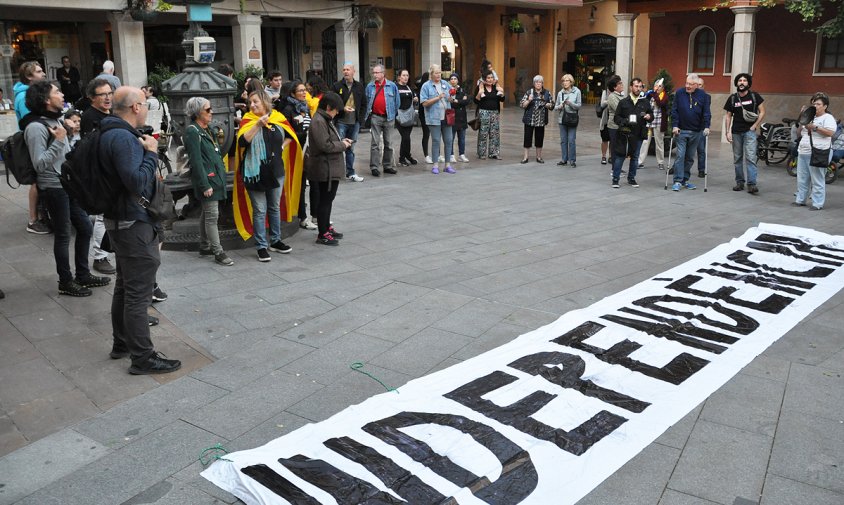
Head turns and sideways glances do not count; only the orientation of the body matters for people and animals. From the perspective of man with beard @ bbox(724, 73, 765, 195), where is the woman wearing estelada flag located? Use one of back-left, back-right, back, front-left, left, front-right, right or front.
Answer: front-right

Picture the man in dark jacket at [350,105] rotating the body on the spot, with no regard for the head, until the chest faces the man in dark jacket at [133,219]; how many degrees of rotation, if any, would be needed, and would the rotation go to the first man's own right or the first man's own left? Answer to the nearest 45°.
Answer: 0° — they already face them

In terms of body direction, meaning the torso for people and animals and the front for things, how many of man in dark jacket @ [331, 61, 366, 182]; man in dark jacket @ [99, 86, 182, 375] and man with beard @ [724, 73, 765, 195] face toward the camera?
2

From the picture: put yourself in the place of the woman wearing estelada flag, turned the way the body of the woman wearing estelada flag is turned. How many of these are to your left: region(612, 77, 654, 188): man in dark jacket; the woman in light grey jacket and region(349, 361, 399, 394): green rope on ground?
2

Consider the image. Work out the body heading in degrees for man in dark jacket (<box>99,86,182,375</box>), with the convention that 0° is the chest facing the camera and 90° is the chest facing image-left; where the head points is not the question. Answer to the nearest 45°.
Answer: approximately 270°

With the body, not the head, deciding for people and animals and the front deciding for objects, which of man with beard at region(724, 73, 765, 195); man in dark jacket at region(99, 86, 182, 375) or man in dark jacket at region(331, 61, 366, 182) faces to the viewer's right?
man in dark jacket at region(99, 86, 182, 375)

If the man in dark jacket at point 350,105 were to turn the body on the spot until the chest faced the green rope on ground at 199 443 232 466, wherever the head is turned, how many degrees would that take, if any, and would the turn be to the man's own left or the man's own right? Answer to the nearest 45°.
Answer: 0° — they already face it

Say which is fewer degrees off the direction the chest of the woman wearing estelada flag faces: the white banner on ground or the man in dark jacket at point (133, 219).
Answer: the white banner on ground

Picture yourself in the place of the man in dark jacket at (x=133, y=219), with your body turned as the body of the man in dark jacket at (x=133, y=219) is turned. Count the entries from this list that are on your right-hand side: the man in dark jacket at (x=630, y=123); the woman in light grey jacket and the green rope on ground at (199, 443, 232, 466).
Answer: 1

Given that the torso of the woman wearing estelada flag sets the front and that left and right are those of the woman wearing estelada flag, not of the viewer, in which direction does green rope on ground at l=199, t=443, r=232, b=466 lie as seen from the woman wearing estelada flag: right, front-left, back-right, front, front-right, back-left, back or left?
front-right

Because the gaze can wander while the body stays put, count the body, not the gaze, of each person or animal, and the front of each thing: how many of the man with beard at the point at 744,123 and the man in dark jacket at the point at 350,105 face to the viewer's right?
0

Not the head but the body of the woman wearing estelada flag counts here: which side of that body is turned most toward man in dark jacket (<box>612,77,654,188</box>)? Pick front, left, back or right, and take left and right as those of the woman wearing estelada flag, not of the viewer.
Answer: left
